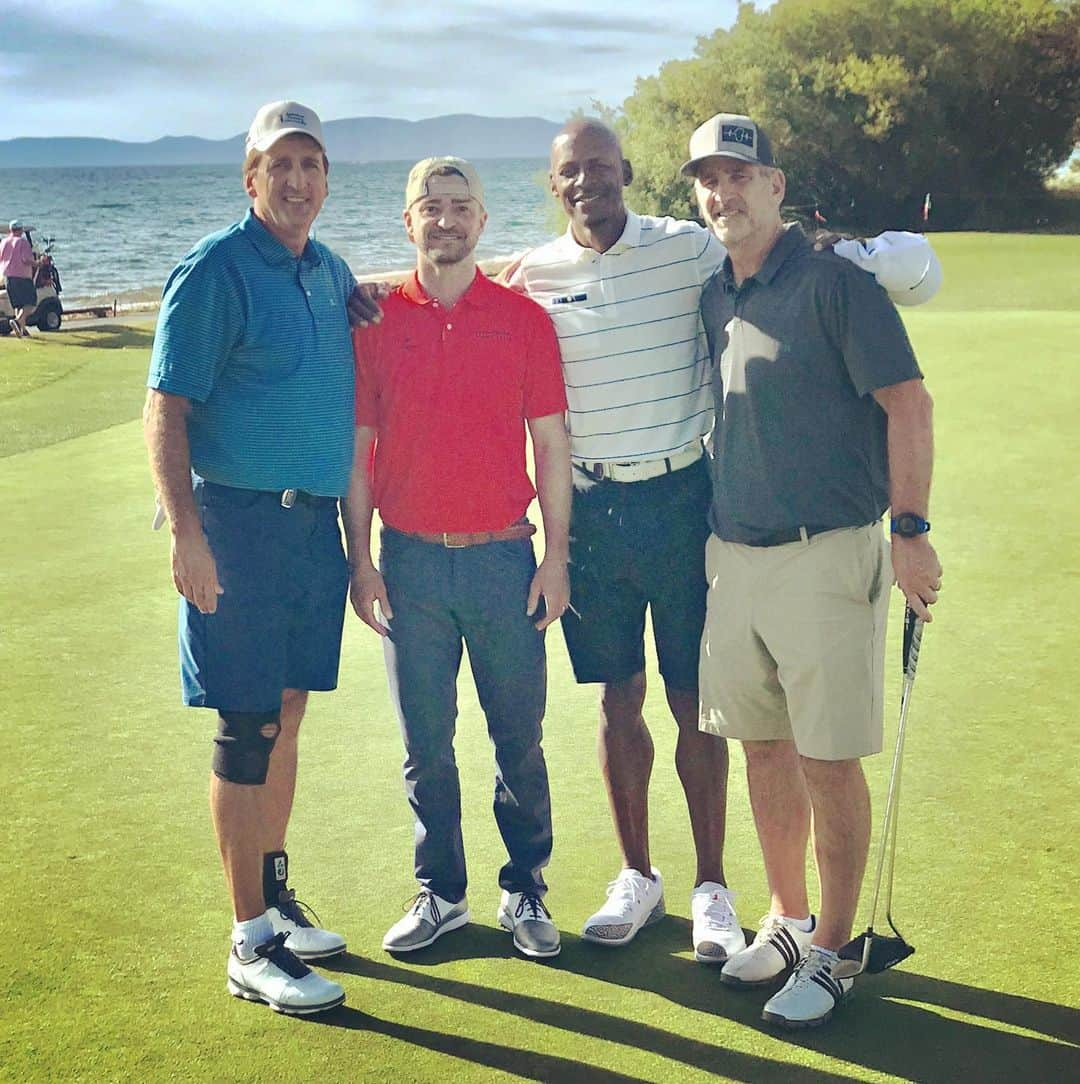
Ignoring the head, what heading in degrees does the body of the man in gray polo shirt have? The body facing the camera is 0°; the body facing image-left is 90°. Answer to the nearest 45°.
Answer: approximately 45°

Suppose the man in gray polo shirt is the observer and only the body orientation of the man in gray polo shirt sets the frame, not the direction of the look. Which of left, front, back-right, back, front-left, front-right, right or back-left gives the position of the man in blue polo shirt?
front-right

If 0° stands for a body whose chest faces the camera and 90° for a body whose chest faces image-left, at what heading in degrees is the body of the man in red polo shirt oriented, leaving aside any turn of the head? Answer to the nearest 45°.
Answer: approximately 0°

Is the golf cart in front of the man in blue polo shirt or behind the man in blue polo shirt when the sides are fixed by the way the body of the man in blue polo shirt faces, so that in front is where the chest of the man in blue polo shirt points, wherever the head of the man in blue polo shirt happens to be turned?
behind

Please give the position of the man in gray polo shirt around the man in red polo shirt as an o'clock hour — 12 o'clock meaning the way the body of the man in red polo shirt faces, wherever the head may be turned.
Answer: The man in gray polo shirt is roughly at 10 o'clock from the man in red polo shirt.

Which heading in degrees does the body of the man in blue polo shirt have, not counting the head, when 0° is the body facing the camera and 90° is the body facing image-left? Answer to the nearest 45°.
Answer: approximately 315°

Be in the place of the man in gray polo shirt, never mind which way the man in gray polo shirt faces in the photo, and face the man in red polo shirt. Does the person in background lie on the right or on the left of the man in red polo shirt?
right

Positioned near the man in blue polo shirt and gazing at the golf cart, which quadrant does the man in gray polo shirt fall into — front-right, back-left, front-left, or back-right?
back-right

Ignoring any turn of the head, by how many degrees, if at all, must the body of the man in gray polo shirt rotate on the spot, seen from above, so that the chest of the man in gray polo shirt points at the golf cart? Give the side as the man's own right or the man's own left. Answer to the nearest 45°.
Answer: approximately 90° to the man's own right
